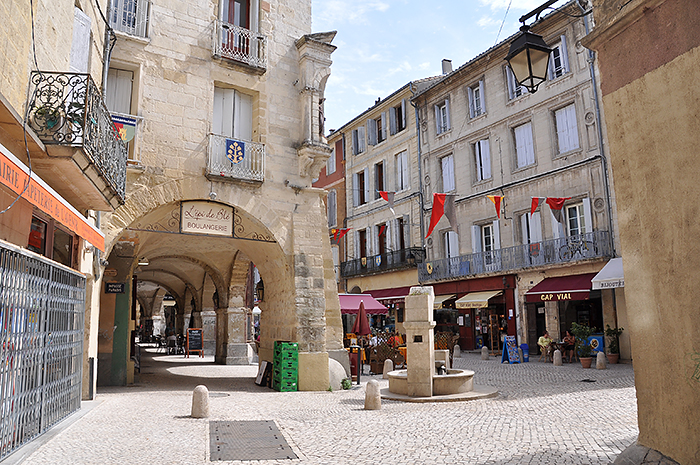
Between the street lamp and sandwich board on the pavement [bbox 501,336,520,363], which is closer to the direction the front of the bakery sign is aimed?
the street lamp

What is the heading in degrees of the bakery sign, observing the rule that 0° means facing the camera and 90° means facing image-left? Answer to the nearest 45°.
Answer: approximately 0°

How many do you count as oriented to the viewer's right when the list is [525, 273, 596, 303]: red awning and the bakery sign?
0

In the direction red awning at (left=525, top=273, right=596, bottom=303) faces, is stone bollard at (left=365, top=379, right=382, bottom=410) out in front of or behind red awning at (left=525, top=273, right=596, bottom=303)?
in front

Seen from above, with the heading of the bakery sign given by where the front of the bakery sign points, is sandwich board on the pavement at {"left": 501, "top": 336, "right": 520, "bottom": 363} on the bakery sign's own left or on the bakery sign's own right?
on the bakery sign's own left

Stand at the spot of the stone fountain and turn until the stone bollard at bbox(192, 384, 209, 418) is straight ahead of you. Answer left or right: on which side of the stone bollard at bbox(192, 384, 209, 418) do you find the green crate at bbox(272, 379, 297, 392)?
right

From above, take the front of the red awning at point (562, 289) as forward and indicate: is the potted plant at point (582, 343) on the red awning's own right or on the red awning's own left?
on the red awning's own left

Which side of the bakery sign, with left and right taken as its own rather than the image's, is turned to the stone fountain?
left

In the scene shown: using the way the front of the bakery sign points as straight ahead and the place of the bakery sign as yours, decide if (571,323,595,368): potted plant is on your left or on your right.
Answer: on your left
